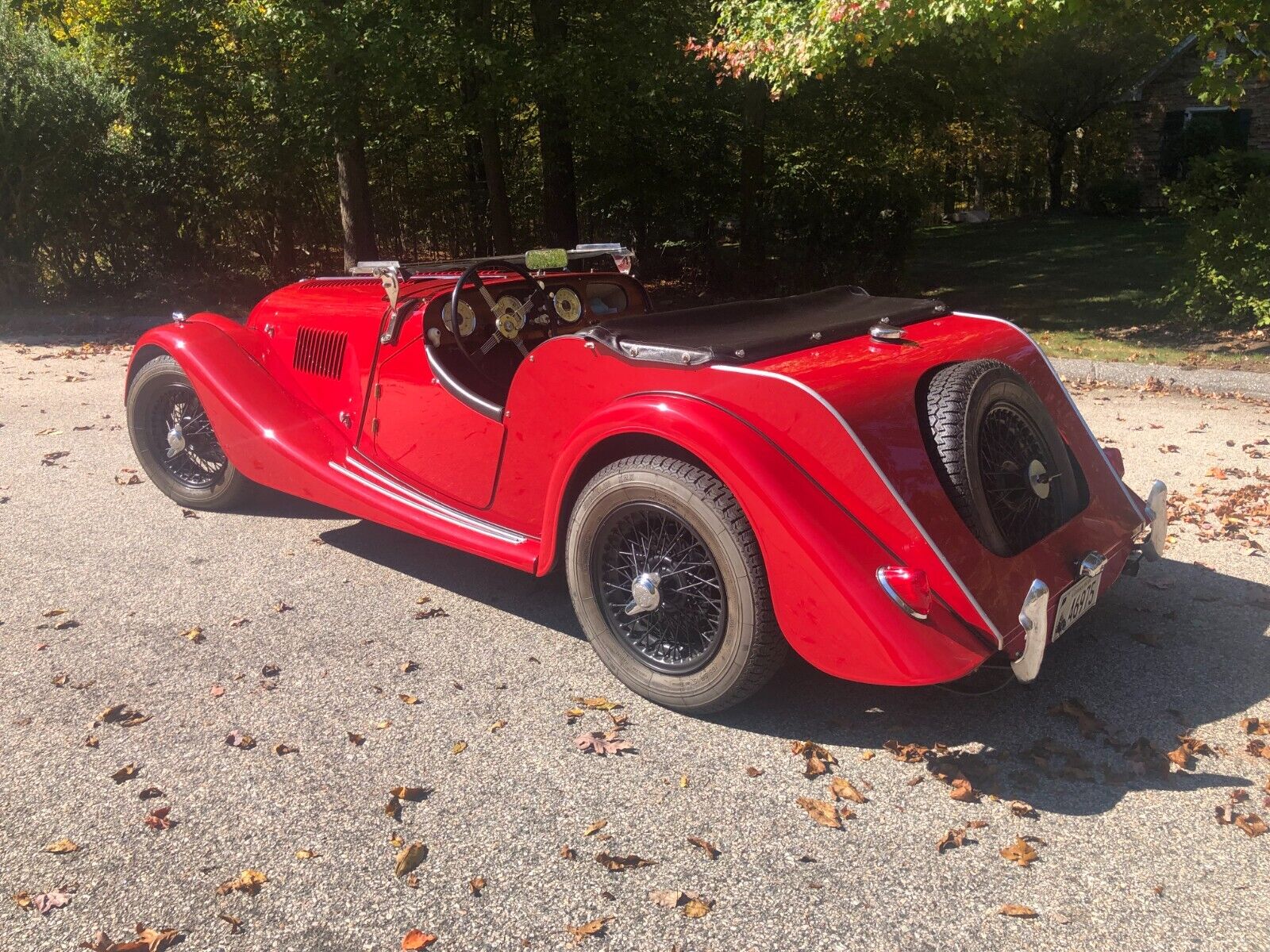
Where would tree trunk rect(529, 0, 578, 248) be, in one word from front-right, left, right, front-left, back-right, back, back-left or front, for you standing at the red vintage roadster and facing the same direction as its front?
front-right

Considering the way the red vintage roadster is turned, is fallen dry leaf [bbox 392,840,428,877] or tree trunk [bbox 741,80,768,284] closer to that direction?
the tree trunk

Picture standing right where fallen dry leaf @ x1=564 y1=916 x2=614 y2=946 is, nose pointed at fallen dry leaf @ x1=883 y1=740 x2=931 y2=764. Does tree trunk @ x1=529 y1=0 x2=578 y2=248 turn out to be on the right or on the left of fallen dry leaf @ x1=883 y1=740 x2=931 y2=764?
left

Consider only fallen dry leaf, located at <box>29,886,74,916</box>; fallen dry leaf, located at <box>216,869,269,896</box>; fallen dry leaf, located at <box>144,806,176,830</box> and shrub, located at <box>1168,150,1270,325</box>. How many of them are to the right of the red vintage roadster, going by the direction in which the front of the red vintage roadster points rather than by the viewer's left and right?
1

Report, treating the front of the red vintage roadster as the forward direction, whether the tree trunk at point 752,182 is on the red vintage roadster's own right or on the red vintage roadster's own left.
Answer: on the red vintage roadster's own right

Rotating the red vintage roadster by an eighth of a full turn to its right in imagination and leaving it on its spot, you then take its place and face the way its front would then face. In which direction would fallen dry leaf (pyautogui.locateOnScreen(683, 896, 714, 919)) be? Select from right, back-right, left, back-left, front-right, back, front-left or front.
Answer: back

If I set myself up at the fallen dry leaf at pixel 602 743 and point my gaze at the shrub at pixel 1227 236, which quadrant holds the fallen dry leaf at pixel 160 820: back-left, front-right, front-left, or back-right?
back-left

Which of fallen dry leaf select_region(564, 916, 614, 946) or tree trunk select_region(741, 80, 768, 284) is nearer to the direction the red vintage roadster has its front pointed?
the tree trunk

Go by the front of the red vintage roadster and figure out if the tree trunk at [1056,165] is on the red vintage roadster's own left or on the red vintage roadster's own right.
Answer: on the red vintage roadster's own right

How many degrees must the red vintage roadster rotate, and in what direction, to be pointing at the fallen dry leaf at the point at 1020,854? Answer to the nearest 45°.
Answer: approximately 180°

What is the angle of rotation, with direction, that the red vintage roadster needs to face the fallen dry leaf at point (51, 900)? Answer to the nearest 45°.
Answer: approximately 90° to its left

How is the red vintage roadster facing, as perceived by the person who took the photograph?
facing away from the viewer and to the left of the viewer

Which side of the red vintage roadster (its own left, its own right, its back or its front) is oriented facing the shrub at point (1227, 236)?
right

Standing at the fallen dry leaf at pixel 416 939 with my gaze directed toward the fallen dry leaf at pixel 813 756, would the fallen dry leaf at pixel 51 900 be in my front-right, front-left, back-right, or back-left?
back-left
